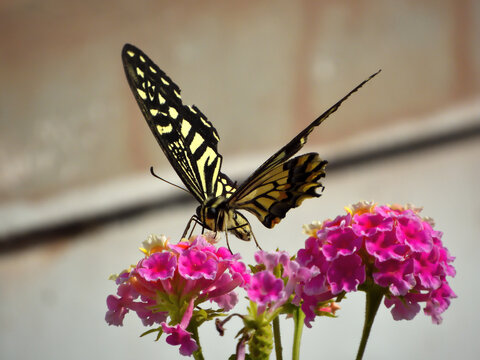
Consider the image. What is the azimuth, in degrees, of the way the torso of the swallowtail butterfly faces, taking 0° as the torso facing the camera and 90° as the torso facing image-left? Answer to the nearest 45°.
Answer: approximately 45°
